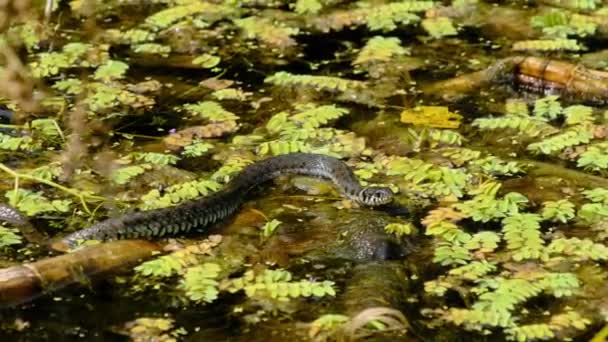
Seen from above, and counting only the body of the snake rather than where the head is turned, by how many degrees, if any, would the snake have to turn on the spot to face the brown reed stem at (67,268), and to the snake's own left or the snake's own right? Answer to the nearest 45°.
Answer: approximately 135° to the snake's own right

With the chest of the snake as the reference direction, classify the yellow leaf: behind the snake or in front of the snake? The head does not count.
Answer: in front

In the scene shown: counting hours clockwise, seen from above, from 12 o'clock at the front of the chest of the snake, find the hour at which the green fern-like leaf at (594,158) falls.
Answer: The green fern-like leaf is roughly at 12 o'clock from the snake.

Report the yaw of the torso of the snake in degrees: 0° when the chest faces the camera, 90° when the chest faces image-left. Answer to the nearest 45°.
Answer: approximately 270°

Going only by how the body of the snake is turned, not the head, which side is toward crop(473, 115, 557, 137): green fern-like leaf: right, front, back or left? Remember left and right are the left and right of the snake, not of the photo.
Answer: front

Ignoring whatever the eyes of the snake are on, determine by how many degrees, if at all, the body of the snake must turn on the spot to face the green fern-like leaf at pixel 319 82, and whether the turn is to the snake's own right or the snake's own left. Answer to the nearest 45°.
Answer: approximately 45° to the snake's own left

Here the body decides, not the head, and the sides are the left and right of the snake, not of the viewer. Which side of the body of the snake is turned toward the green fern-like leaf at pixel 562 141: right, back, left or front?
front

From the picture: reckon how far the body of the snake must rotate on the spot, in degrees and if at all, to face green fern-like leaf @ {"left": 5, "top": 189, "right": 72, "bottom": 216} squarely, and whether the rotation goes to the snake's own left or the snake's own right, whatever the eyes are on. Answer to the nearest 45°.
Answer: approximately 180°

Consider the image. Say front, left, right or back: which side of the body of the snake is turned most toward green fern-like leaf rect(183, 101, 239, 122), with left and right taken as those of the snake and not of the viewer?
left

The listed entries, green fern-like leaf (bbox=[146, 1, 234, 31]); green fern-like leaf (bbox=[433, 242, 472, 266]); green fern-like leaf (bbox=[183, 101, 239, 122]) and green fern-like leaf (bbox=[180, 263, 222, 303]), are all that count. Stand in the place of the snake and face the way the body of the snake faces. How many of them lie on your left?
2
